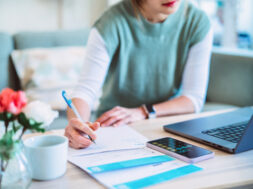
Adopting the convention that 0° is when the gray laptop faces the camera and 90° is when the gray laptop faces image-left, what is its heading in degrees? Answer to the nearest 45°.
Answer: approximately 135°

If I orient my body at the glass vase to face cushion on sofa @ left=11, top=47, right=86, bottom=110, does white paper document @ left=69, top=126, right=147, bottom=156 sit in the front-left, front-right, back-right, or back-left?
front-right

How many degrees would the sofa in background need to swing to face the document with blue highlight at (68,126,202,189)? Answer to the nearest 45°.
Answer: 0° — it already faces it

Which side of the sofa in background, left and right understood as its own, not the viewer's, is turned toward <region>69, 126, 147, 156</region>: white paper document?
front

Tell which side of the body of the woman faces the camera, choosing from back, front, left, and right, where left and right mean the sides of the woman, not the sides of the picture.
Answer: front

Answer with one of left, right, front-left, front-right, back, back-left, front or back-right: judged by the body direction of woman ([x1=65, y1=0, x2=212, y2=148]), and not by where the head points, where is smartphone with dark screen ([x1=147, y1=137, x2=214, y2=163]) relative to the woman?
front

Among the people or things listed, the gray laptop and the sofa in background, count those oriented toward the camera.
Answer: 1
